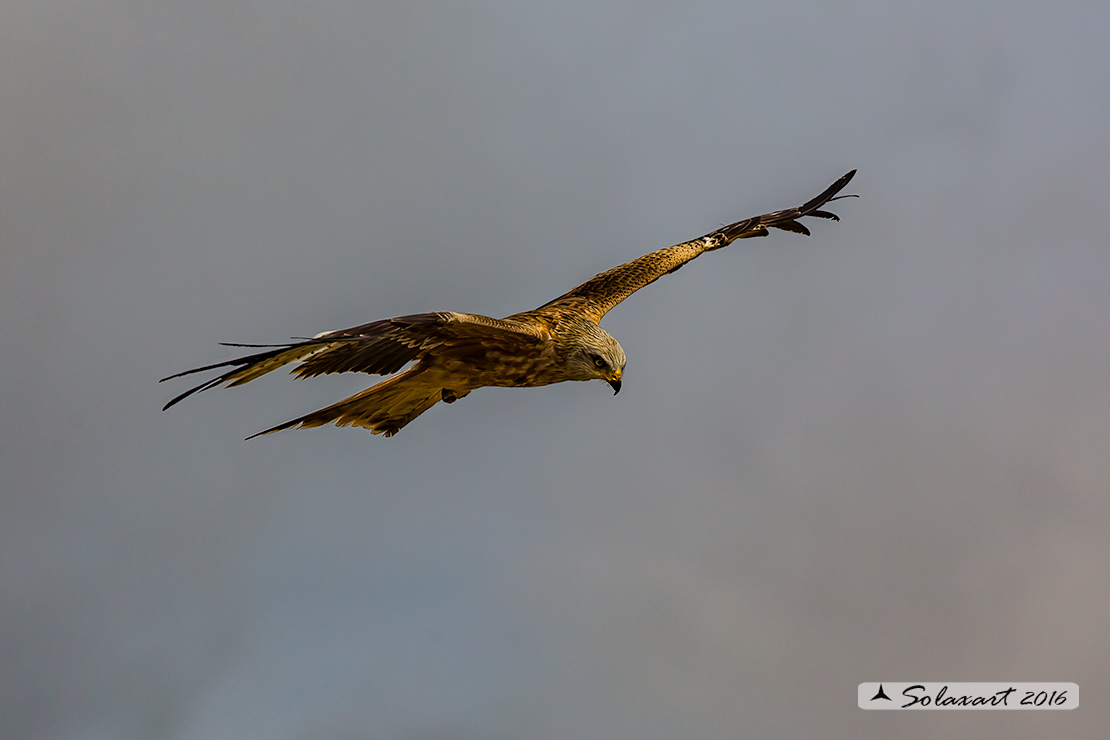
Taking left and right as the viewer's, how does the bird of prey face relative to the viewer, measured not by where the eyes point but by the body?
facing the viewer and to the right of the viewer
